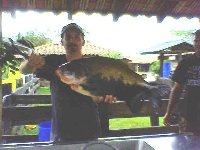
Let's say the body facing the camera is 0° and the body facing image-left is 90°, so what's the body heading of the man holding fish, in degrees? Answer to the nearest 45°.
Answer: approximately 0°

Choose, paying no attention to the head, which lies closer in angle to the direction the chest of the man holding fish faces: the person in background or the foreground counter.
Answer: the foreground counter
